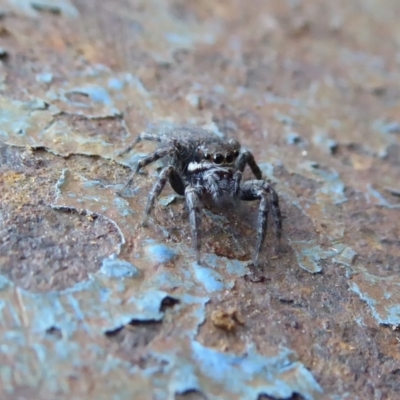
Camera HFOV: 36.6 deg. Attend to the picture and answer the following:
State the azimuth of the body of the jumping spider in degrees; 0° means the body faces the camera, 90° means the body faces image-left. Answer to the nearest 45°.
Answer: approximately 315°
